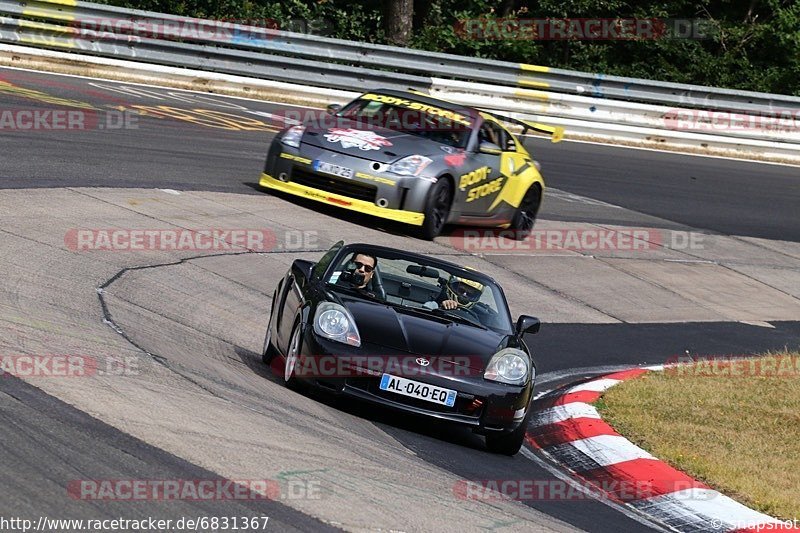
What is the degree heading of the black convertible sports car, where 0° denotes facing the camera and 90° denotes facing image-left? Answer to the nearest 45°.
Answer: approximately 0°

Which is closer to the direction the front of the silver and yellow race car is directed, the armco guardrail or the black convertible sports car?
the black convertible sports car

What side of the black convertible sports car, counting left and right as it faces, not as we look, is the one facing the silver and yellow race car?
back

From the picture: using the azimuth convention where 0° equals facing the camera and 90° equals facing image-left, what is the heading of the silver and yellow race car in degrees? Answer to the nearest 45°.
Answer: approximately 45°

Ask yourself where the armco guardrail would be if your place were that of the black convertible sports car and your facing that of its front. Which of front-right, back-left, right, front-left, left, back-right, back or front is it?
back

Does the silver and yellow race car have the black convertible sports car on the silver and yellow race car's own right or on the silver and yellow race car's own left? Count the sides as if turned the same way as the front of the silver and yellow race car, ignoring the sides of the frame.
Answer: on the silver and yellow race car's own left
